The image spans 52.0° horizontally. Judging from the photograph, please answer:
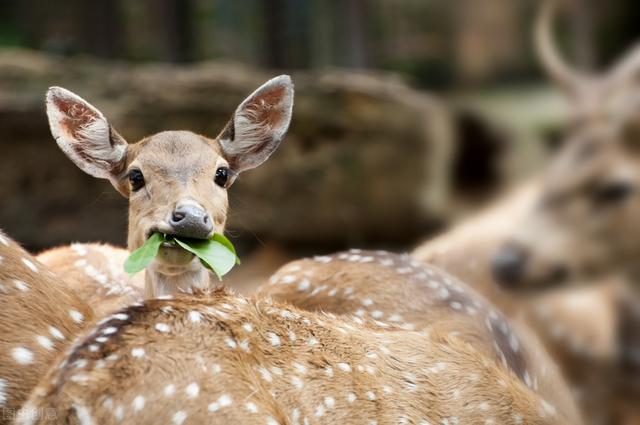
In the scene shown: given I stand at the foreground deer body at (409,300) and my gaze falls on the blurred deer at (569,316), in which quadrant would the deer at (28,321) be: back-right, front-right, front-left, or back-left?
back-left
